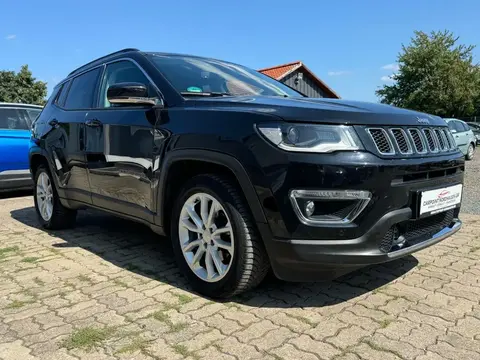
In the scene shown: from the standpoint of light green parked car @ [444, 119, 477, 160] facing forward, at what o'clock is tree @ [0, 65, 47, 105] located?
The tree is roughly at 2 o'clock from the light green parked car.

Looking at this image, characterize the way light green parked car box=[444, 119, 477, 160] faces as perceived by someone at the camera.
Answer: facing the viewer and to the left of the viewer

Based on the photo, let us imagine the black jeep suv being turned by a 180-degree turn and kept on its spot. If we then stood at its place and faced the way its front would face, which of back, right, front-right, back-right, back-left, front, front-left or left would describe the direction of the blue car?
front

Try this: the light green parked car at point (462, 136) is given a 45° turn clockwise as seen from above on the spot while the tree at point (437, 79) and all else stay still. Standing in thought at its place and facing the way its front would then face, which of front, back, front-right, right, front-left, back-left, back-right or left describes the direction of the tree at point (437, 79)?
right

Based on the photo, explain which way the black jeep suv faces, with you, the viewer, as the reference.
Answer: facing the viewer and to the right of the viewer

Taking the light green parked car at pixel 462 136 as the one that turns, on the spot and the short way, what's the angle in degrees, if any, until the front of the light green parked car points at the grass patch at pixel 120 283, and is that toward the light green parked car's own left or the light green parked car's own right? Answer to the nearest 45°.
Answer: approximately 45° to the light green parked car's own left

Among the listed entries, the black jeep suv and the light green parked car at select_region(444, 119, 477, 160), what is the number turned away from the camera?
0
